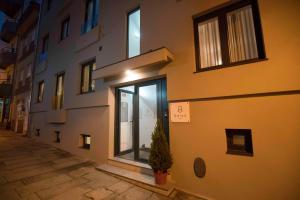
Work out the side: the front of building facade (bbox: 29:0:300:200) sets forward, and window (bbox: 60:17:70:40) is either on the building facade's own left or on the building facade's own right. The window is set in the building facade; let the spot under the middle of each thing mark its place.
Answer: on the building facade's own right

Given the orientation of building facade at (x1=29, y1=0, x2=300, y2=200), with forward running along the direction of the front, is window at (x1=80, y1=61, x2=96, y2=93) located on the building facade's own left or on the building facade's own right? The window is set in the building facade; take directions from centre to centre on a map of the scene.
on the building facade's own right

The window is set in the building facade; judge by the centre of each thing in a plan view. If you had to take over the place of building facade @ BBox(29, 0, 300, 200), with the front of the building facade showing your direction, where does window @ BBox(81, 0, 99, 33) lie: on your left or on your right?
on your right

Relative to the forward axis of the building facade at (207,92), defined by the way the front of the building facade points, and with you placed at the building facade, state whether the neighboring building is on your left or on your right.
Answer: on your right

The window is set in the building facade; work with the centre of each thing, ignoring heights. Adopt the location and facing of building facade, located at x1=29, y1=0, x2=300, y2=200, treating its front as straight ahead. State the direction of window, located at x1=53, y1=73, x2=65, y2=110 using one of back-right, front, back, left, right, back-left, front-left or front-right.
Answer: right

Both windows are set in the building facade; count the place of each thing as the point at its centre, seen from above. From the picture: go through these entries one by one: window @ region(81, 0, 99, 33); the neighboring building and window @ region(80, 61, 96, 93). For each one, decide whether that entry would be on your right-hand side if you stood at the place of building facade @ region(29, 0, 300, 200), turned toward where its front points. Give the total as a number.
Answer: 3

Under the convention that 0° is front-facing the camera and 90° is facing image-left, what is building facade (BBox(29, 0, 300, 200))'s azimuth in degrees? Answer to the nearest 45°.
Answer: approximately 45°
